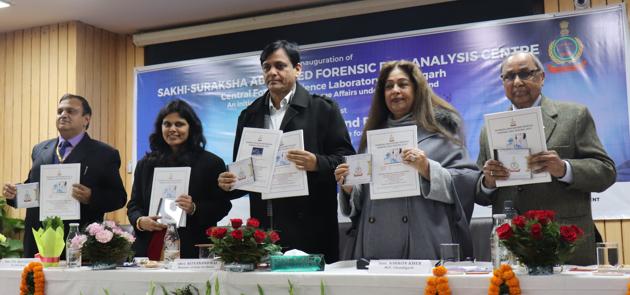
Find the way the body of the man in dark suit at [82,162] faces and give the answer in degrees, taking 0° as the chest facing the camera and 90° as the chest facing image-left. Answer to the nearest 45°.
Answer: approximately 45°

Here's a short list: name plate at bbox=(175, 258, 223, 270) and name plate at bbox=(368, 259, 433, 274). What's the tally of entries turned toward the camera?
2

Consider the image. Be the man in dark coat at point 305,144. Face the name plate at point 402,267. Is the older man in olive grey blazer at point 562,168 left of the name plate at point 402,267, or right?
left

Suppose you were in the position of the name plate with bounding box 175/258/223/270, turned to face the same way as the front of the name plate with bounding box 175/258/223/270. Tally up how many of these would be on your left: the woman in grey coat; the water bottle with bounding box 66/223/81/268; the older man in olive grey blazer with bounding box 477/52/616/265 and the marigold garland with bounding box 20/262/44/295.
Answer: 2

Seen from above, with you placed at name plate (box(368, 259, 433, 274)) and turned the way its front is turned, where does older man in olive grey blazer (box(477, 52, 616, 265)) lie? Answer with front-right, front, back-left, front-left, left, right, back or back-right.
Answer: back-left

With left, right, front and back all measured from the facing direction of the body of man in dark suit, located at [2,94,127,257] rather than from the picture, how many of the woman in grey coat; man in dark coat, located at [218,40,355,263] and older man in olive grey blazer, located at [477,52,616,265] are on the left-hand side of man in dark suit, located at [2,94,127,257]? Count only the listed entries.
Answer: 3

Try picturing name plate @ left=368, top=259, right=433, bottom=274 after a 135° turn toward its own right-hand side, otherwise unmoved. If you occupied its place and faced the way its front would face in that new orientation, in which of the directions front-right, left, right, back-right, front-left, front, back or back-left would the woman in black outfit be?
front

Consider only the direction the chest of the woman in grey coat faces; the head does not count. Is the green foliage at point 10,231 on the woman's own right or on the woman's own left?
on the woman's own right
